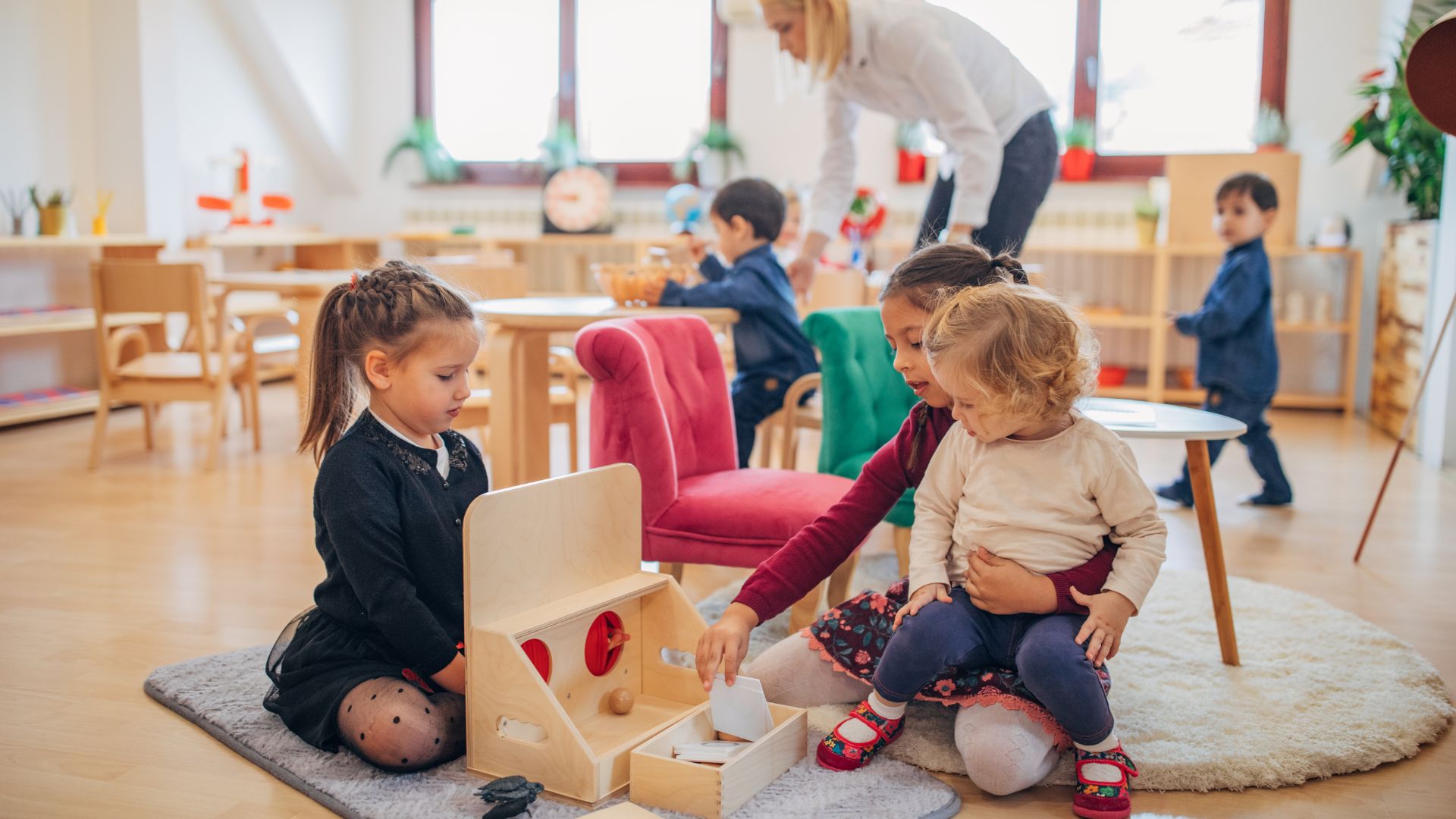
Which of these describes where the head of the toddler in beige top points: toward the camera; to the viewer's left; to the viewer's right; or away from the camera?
to the viewer's left

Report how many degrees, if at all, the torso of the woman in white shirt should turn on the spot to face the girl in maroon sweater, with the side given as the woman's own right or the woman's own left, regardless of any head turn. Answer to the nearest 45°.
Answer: approximately 90° to the woman's own left

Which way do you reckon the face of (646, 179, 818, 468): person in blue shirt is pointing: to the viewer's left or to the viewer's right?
to the viewer's left

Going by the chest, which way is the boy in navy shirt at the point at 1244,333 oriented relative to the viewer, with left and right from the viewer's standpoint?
facing to the left of the viewer

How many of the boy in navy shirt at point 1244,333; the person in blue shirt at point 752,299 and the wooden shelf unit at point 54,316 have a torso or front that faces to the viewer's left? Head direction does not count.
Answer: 2

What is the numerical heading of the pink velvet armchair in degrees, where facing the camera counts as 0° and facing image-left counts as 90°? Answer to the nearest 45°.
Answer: approximately 315°

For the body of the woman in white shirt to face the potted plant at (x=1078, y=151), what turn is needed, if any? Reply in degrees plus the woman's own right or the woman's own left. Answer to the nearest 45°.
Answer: approximately 90° to the woman's own right

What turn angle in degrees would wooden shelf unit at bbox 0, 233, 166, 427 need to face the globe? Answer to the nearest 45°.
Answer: approximately 45° to its left
